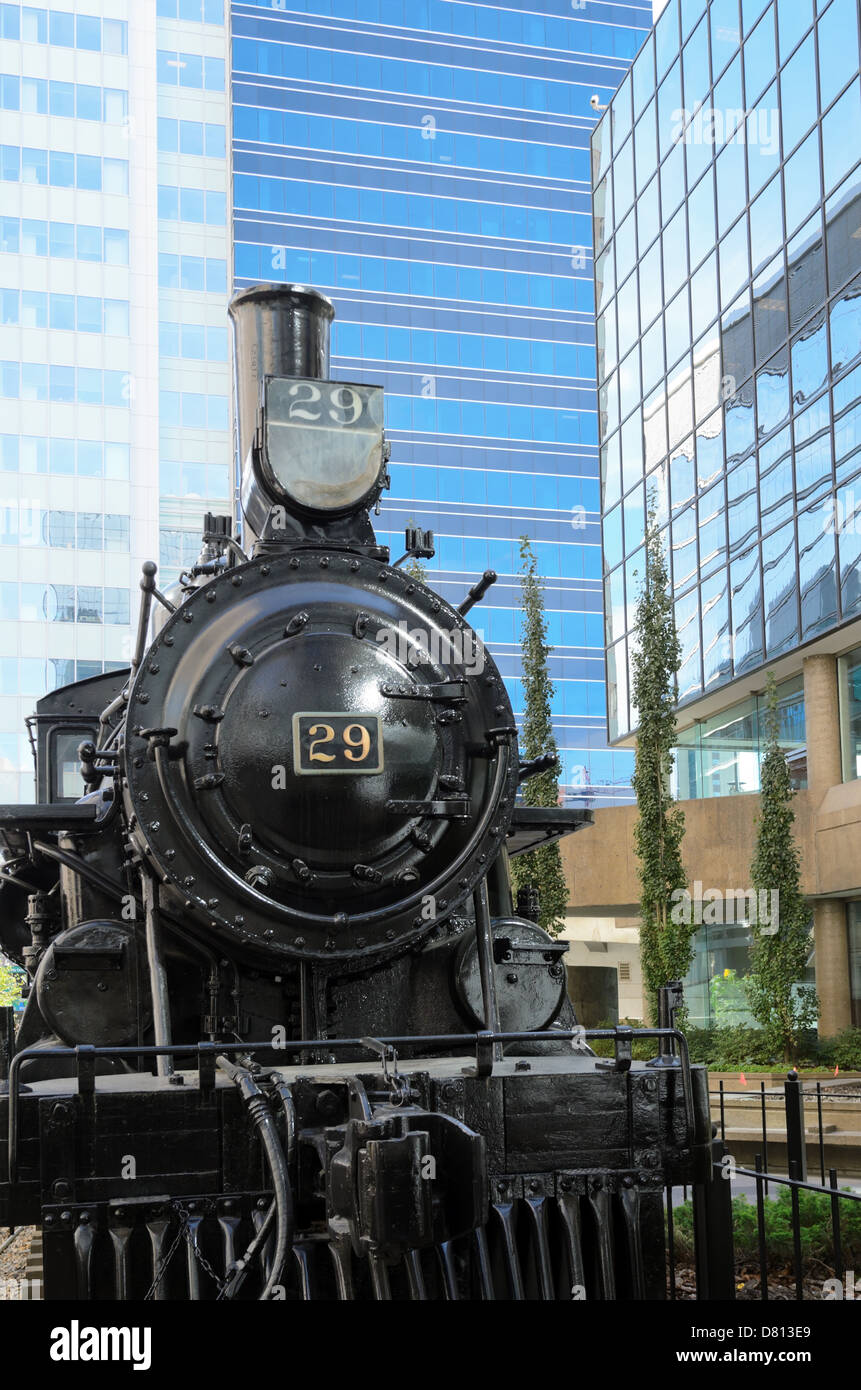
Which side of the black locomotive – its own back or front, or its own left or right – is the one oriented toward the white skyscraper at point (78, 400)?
back

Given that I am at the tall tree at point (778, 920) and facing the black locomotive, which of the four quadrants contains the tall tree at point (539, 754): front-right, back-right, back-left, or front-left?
back-right

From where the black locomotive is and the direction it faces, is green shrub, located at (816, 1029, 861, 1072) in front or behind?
behind

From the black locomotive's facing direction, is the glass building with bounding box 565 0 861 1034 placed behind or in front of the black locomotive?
behind

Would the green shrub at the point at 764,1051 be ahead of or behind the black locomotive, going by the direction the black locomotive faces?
behind

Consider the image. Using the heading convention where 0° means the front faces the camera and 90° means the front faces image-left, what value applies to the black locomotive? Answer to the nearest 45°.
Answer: approximately 0°

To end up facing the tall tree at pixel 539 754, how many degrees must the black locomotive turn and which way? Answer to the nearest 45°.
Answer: approximately 180°
